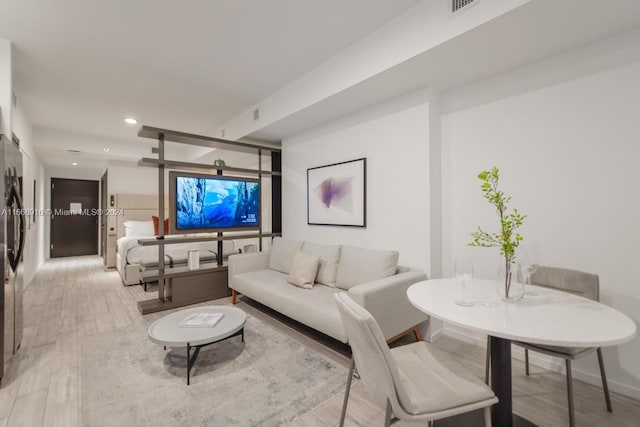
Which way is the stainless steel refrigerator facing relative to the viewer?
to the viewer's right

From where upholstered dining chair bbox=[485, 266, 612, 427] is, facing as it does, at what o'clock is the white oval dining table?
The white oval dining table is roughly at 11 o'clock from the upholstered dining chair.

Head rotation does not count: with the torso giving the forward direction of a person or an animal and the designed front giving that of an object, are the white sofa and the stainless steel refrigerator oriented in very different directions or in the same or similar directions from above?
very different directions

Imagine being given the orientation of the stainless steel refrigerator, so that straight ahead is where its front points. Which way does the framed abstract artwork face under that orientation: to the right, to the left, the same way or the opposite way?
the opposite way

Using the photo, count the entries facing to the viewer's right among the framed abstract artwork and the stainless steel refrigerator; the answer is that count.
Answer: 1

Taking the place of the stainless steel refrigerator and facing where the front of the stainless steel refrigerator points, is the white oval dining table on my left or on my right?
on my right

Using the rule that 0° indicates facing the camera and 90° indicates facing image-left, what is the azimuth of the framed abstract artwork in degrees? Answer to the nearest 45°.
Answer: approximately 45°

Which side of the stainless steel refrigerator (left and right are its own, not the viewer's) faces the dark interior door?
left

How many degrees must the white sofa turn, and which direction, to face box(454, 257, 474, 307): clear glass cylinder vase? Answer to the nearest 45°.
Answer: approximately 90° to its left

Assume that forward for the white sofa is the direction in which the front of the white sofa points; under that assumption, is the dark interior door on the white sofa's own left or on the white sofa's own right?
on the white sofa's own right
